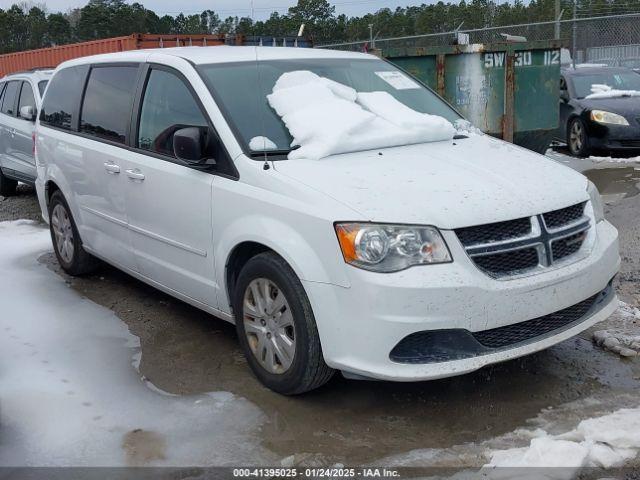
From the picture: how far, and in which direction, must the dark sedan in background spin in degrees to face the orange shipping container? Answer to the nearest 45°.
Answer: approximately 135° to its right

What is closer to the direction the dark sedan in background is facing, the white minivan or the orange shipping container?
the white minivan

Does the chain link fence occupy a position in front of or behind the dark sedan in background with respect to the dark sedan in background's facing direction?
behind

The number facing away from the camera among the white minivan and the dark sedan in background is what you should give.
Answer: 0

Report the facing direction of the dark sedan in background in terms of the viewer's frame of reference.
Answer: facing the viewer and to the right of the viewer

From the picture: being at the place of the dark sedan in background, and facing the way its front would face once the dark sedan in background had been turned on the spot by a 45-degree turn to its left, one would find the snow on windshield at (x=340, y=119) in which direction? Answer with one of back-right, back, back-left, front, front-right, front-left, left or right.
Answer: right

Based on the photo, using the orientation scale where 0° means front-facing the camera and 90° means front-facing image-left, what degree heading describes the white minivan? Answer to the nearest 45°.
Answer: approximately 315°

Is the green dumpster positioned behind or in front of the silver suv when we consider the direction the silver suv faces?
in front

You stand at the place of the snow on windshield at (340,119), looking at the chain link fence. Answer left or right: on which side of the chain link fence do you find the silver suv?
left

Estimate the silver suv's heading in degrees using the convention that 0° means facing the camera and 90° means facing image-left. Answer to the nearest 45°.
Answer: approximately 315°

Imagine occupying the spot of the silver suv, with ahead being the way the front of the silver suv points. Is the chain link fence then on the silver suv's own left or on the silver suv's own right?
on the silver suv's own left
